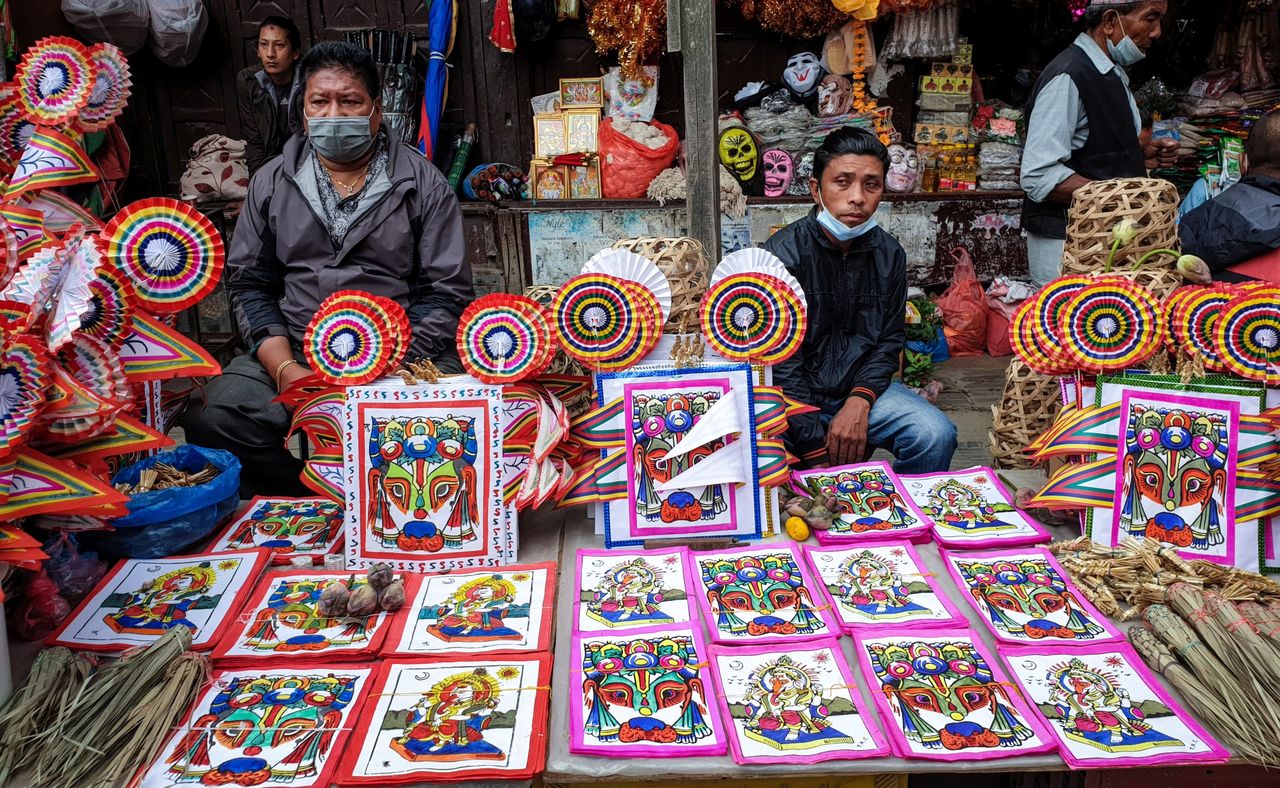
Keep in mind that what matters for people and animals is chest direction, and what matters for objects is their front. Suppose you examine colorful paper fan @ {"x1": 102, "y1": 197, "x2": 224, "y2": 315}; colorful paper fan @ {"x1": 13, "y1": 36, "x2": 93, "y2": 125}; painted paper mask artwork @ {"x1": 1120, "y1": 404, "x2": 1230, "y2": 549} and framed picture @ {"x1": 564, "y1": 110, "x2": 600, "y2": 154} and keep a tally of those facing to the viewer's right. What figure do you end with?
0

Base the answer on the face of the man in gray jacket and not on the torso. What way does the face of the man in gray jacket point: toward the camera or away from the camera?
toward the camera

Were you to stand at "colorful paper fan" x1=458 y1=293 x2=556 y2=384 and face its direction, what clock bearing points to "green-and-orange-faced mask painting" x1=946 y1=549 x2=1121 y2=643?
The green-and-orange-faced mask painting is roughly at 10 o'clock from the colorful paper fan.

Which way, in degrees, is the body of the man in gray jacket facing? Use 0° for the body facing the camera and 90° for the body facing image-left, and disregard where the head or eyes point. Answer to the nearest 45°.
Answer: approximately 0°

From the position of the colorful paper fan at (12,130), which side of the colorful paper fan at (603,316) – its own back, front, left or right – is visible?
right

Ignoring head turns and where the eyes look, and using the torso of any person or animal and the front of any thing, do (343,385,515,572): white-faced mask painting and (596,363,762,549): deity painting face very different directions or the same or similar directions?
same or similar directions

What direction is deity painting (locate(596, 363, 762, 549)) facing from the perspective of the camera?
toward the camera

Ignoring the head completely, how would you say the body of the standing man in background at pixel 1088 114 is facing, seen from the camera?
to the viewer's right

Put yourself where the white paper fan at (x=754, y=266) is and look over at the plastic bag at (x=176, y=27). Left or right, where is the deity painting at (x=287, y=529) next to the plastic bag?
left

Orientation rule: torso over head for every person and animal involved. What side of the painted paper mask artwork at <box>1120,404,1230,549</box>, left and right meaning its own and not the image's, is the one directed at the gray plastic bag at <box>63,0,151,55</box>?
right

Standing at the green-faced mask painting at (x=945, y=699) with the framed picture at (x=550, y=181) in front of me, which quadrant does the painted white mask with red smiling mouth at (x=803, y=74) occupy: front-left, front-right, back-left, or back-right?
front-right

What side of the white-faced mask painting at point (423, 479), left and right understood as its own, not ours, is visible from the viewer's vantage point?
front

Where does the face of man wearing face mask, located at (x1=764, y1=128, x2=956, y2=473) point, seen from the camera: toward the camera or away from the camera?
toward the camera

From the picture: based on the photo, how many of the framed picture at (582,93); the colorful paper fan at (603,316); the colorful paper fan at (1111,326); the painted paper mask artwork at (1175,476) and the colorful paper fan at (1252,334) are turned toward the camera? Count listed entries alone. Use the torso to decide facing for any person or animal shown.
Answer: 5

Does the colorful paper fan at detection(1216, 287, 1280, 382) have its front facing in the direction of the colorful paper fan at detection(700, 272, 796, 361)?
no

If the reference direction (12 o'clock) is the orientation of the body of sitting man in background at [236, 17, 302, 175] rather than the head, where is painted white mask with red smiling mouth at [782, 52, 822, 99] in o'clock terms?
The painted white mask with red smiling mouth is roughly at 9 o'clock from the sitting man in background.
